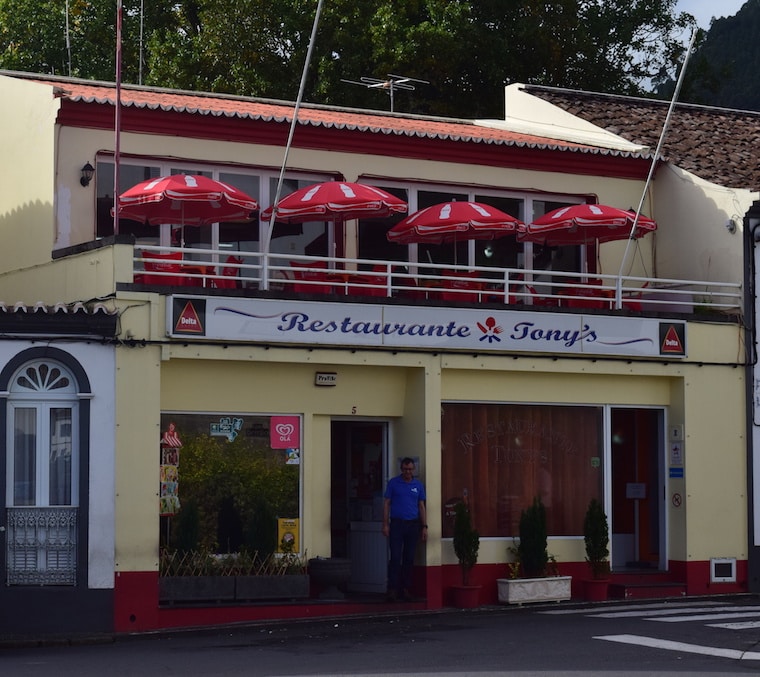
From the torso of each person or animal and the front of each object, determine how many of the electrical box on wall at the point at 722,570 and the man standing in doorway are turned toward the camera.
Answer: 2

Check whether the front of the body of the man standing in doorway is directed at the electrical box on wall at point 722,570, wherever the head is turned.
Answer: no

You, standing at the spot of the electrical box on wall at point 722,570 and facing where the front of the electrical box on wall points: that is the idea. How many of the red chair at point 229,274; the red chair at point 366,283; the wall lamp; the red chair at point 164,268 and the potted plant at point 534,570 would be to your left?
0

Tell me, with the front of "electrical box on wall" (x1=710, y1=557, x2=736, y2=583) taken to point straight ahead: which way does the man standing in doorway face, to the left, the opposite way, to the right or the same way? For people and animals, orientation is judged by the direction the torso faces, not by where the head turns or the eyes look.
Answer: the same way

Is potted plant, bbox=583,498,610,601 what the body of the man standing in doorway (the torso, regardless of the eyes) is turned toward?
no

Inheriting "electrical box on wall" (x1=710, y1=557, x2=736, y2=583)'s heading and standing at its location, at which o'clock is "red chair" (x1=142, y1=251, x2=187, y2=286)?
The red chair is roughly at 2 o'clock from the electrical box on wall.

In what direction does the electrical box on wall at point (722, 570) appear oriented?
toward the camera

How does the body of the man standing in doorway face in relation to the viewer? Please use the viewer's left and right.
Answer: facing the viewer

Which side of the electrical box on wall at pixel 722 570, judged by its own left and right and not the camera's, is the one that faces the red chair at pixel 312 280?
right

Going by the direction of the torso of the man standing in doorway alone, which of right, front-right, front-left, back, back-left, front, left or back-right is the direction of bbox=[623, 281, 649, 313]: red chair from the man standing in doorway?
back-left

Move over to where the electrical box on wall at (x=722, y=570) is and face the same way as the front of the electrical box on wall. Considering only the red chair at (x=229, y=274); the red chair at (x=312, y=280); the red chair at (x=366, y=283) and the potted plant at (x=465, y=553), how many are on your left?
0
